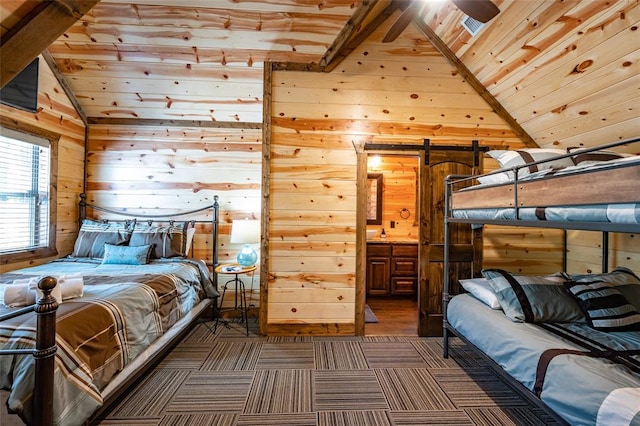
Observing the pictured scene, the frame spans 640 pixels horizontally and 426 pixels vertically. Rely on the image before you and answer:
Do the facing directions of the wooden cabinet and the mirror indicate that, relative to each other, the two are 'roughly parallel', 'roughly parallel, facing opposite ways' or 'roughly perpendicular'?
roughly parallel

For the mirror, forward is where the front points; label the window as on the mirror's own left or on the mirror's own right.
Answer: on the mirror's own right

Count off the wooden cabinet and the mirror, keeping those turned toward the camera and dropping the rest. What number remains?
2

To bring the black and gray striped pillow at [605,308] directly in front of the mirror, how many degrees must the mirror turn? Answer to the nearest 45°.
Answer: approximately 45° to its left

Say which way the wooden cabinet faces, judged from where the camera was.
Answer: facing the viewer

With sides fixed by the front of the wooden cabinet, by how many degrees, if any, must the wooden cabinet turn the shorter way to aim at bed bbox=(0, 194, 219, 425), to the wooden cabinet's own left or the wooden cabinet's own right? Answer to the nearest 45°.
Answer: approximately 45° to the wooden cabinet's own right

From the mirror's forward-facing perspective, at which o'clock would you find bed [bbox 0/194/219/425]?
The bed is roughly at 1 o'clock from the mirror.

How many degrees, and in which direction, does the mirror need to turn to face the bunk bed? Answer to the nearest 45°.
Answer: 0° — it already faces it

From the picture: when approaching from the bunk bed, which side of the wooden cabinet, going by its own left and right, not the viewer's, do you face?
front

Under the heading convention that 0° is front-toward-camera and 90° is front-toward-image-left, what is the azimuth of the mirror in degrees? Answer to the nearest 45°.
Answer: approximately 0°

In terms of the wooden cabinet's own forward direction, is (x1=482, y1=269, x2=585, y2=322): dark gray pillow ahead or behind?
ahead
